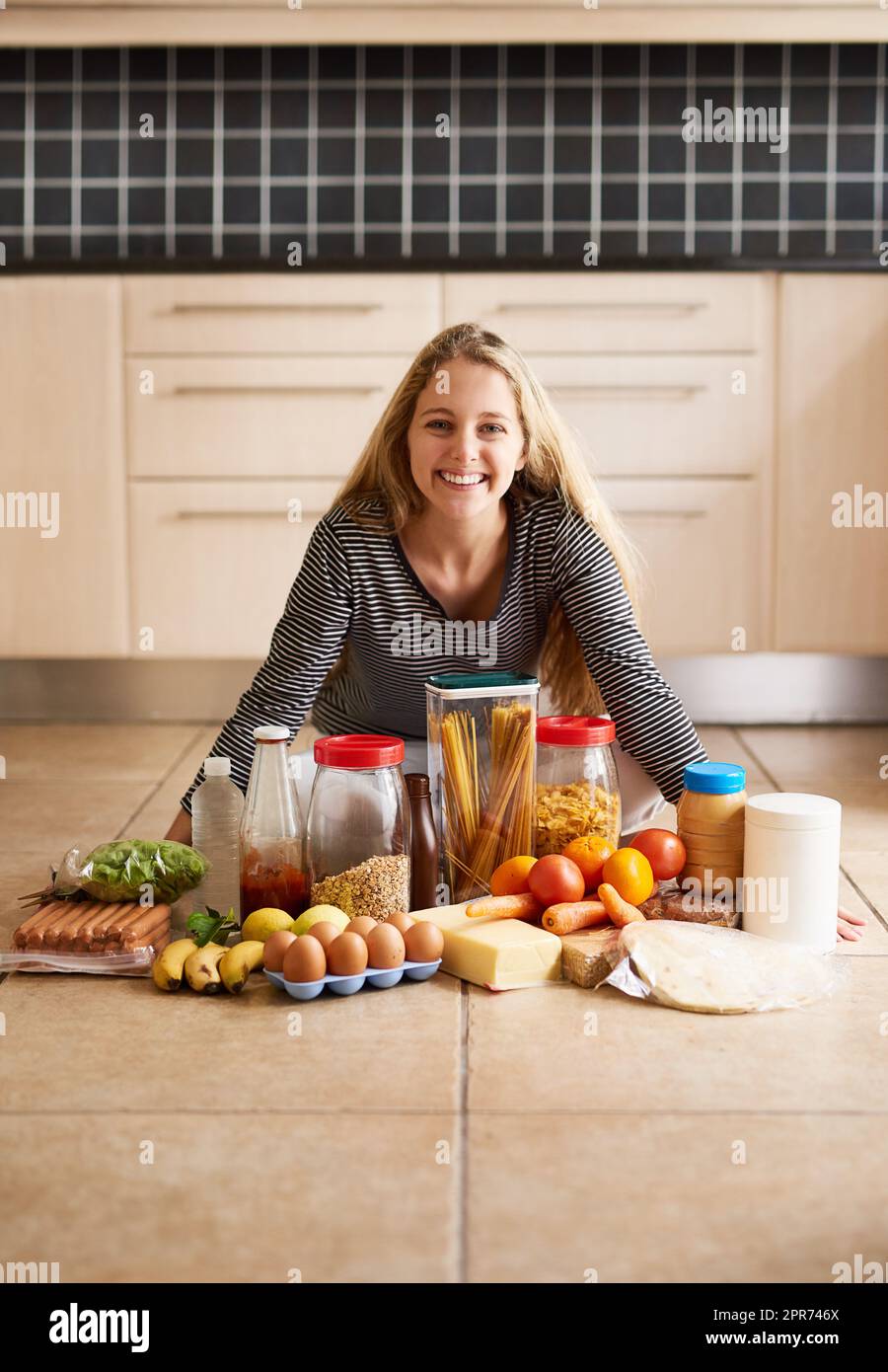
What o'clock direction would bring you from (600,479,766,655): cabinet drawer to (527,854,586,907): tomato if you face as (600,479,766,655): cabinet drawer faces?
The tomato is roughly at 12 o'clock from the cabinet drawer.

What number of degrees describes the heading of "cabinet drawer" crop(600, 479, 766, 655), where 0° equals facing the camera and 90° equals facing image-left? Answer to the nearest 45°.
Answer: approximately 0°

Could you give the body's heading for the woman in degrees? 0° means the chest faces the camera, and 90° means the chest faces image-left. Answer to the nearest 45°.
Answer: approximately 0°

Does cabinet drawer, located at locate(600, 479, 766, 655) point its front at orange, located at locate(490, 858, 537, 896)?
yes

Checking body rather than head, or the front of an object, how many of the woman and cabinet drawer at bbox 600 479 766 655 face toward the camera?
2
